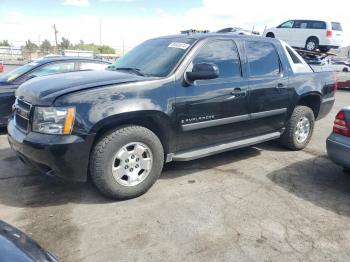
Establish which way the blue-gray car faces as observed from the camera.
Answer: facing away from the viewer and to the right of the viewer

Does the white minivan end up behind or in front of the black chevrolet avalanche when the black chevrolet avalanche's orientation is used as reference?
behind

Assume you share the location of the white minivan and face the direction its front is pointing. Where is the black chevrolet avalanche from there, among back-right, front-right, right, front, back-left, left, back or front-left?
back-left

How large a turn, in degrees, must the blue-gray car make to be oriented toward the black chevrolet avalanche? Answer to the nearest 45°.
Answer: approximately 180°

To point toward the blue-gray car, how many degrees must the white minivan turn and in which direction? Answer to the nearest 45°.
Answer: approximately 135° to its left

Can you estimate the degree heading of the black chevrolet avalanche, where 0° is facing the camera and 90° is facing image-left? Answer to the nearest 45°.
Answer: approximately 45°

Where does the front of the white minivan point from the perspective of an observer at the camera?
facing away from the viewer and to the left of the viewer
